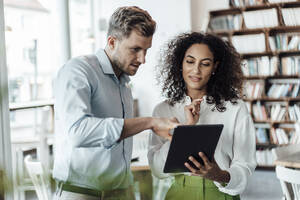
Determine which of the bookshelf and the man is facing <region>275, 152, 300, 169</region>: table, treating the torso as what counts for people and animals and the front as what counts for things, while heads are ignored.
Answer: the bookshelf

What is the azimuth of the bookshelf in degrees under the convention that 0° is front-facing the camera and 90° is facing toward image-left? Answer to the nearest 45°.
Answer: approximately 0°

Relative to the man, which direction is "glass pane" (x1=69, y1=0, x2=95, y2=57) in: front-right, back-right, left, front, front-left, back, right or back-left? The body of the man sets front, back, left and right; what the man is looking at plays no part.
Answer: back-left

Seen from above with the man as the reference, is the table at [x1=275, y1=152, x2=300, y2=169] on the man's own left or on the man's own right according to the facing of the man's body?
on the man's own left

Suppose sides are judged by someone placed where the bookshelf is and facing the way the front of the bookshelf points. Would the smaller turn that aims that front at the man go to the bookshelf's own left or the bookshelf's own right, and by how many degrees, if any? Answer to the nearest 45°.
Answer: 0° — it already faces them

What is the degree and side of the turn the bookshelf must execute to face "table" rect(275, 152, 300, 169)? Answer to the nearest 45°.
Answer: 0° — it already faces it

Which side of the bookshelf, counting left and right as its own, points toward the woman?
front

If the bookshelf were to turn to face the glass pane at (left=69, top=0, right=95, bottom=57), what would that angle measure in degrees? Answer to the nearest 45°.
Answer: approximately 90° to its right

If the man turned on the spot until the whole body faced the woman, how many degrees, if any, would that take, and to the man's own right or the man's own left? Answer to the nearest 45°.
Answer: approximately 90° to the man's own left

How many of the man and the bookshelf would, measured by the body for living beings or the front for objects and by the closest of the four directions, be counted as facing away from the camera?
0

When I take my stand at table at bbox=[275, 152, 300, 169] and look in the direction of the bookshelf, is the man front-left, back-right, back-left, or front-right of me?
back-left
